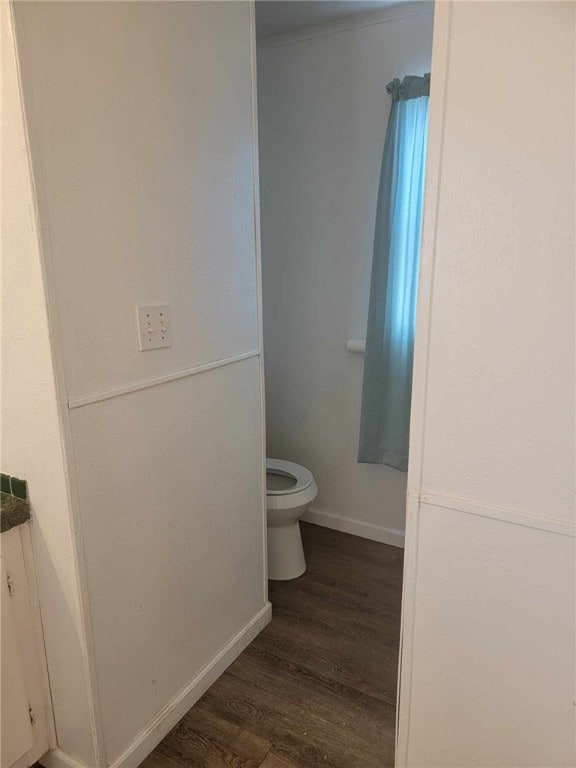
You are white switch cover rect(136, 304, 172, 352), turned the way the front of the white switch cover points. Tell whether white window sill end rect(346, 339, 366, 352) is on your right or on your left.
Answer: on your left

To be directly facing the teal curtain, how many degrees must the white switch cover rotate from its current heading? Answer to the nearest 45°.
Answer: approximately 90° to its left

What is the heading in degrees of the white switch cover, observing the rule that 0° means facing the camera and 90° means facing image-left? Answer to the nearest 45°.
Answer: approximately 315°
